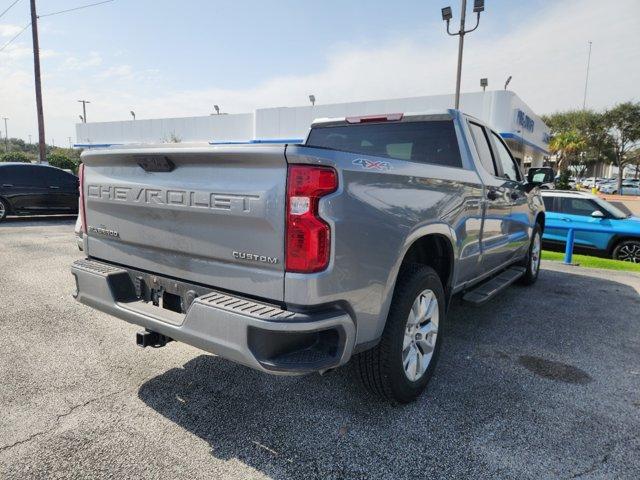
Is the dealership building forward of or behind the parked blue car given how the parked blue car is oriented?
behind

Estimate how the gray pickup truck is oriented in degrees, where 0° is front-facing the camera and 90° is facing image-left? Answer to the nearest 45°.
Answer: approximately 225°
